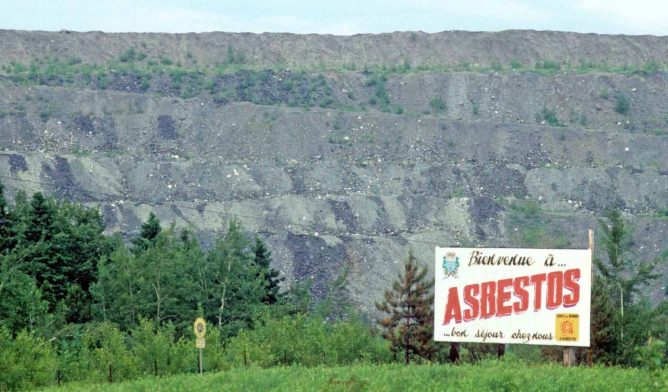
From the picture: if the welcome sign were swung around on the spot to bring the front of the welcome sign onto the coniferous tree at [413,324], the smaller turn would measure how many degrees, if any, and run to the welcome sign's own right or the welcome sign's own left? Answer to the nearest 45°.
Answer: approximately 135° to the welcome sign's own right

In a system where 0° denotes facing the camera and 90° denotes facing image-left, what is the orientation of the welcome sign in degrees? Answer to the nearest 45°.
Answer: approximately 0°

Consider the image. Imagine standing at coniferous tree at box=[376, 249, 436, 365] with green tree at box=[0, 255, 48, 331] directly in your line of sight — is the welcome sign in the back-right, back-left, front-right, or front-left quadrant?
back-left

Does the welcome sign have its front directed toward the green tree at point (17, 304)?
no
